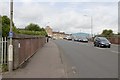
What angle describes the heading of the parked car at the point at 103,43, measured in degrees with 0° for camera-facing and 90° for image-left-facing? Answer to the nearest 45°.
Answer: approximately 315°
